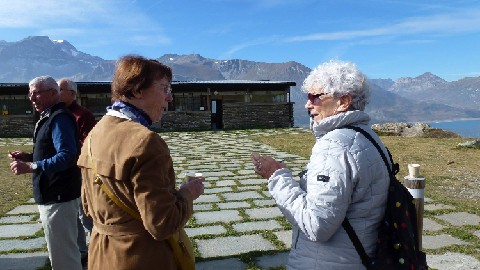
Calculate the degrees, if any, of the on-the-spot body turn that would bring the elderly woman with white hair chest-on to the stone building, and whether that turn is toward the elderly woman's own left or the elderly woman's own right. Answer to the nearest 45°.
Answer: approximately 90° to the elderly woman's own right

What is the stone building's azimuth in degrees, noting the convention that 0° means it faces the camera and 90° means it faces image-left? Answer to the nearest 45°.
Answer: approximately 0°

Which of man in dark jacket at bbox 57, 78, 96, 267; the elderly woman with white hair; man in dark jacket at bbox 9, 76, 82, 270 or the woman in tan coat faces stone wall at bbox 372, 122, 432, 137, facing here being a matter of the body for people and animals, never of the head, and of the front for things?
the woman in tan coat

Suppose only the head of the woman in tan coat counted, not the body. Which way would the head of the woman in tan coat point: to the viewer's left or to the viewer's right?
to the viewer's right

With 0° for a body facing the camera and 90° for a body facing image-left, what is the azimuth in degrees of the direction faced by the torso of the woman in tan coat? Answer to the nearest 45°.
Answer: approximately 225°

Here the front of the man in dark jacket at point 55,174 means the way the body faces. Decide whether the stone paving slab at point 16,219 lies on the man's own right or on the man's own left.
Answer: on the man's own right

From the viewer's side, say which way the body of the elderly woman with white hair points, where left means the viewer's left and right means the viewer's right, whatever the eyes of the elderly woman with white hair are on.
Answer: facing to the left of the viewer

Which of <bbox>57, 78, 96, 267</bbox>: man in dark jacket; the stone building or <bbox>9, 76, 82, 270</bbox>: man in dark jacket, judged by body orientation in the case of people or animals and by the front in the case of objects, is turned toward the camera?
the stone building

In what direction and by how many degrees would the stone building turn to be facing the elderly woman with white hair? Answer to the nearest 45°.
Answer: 0° — it already faces them

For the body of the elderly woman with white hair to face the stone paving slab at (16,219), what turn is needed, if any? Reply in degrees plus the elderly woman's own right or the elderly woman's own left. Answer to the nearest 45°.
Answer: approximately 45° to the elderly woman's own right
